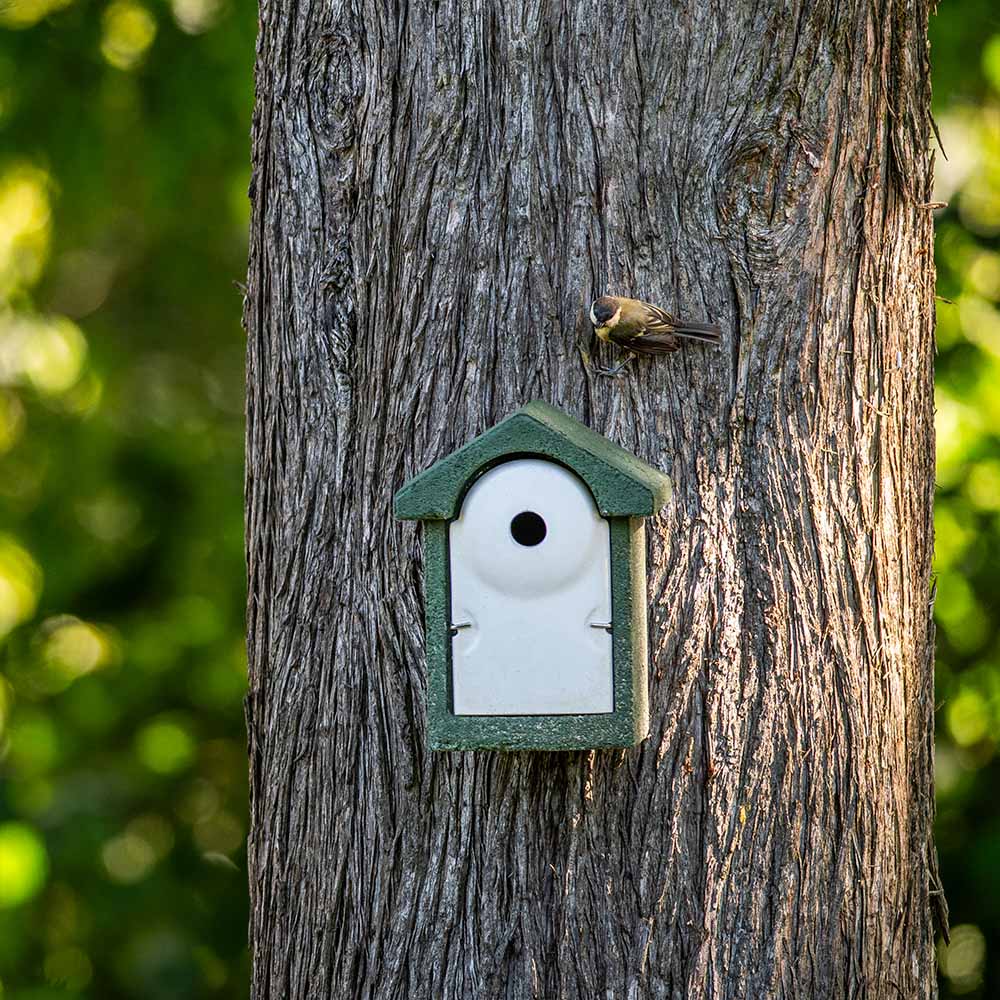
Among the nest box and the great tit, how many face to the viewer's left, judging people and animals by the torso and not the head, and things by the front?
1

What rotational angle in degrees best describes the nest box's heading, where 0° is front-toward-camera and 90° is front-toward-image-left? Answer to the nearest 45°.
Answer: approximately 0°

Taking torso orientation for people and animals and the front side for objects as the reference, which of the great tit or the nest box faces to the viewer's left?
the great tit

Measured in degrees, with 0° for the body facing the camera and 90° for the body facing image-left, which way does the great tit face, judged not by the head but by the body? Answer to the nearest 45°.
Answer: approximately 90°

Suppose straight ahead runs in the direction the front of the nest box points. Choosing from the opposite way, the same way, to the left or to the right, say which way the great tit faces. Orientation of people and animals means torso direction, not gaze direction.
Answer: to the right
